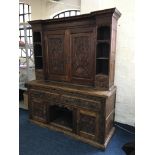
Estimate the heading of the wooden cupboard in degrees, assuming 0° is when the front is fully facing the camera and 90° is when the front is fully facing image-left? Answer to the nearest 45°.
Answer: approximately 45°
